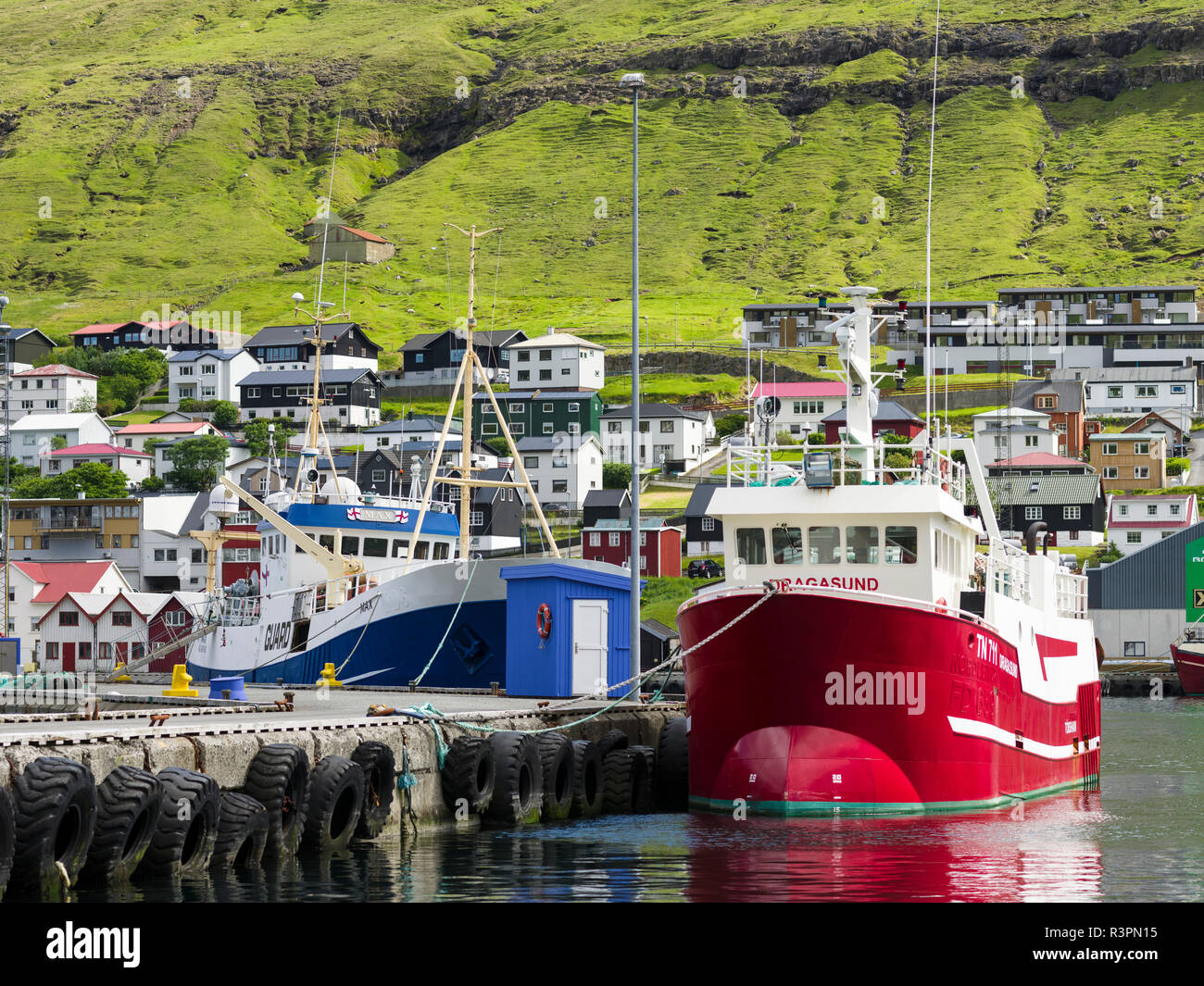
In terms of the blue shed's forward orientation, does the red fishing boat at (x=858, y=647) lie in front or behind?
in front

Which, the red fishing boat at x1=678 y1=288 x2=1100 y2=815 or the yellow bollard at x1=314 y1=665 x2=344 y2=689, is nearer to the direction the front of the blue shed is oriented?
the red fishing boat

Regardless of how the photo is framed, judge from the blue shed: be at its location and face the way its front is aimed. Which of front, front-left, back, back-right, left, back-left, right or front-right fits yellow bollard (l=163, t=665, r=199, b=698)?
back-right

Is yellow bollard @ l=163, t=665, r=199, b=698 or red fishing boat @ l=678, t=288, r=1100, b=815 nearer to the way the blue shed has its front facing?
the red fishing boat

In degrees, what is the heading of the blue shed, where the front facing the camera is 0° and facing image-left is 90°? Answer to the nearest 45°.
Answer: approximately 315°

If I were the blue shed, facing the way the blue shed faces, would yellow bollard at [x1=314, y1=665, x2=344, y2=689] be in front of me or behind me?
behind
